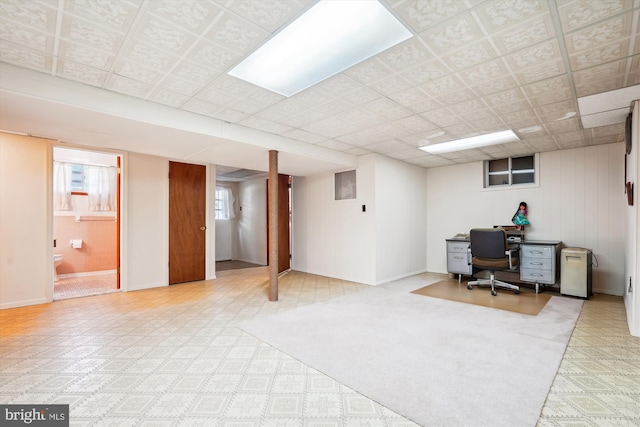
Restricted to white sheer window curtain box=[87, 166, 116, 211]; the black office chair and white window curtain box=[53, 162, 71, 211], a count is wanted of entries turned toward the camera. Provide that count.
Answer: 2

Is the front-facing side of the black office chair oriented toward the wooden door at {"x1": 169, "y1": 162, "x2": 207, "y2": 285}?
no

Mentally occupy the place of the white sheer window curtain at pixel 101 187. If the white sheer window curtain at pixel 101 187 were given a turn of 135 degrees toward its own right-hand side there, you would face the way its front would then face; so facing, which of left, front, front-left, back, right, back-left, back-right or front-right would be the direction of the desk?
back

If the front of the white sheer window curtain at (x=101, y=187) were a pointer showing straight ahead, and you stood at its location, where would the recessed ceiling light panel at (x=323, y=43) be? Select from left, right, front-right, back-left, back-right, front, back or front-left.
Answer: front

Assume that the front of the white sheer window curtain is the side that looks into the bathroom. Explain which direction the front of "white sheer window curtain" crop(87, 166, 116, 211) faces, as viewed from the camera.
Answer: facing the viewer

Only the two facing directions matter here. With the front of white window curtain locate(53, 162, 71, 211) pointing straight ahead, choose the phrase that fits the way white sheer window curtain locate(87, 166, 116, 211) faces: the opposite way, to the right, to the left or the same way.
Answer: the same way

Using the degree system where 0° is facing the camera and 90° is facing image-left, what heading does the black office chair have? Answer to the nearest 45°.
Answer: approximately 225°

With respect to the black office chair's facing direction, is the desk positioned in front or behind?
in front

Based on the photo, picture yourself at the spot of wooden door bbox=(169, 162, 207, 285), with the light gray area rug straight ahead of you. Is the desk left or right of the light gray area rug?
left

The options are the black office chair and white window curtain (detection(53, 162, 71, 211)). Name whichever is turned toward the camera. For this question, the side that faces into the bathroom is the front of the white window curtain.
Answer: the white window curtain

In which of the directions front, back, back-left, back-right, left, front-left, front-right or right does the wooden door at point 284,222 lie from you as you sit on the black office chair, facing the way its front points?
back-left

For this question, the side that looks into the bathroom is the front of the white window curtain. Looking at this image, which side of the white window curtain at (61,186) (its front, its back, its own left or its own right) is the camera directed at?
front

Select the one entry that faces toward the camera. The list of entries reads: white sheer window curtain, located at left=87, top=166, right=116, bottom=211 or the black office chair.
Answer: the white sheer window curtain
